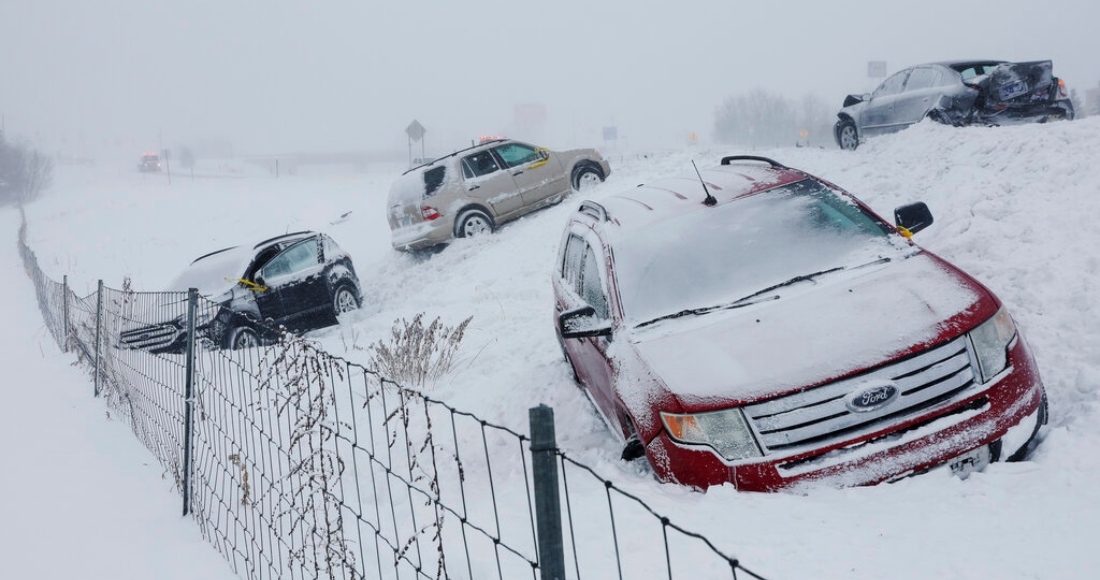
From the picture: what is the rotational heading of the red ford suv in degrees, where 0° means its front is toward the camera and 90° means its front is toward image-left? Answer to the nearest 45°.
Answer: approximately 315°

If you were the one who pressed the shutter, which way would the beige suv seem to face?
facing away from the viewer and to the right of the viewer

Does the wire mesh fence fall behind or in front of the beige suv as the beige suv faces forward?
behind

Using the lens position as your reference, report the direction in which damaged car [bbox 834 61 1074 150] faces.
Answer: facing away from the viewer and to the left of the viewer

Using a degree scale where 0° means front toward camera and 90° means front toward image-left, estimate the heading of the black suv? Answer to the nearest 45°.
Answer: approximately 45°

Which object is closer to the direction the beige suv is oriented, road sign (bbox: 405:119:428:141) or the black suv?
the road sign

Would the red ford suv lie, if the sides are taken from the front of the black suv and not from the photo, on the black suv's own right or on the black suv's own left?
on the black suv's own left
